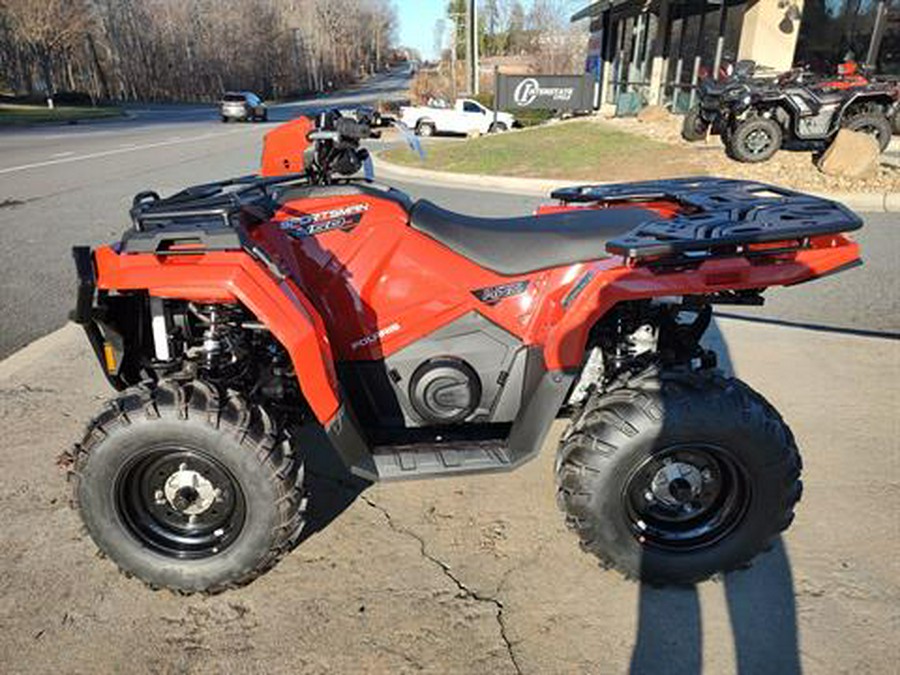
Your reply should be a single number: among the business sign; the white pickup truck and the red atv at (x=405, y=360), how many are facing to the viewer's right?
1

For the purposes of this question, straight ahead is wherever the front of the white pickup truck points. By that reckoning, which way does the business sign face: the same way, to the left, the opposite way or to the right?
to the right

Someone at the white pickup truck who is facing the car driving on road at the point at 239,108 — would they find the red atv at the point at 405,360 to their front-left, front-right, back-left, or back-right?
back-left

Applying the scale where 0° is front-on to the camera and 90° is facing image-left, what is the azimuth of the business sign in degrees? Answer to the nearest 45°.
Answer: approximately 0°

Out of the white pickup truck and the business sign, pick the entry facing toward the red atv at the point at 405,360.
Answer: the business sign

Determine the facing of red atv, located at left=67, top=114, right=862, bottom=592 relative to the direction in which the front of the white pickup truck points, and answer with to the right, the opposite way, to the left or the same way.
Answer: the opposite way

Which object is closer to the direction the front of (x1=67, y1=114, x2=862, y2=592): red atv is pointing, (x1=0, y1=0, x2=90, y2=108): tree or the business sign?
the tree

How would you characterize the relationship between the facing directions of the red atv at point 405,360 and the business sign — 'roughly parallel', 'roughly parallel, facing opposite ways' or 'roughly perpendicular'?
roughly perpendicular

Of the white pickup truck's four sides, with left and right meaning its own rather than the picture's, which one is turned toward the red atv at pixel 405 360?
right

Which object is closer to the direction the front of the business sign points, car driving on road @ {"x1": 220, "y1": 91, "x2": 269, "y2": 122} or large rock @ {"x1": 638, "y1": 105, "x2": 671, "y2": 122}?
the large rock

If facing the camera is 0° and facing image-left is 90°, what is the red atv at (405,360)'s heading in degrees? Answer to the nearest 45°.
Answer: approximately 90°

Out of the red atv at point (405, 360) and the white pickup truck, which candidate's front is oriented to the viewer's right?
the white pickup truck

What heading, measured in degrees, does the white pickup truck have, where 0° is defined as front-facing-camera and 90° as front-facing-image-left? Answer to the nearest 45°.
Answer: approximately 270°

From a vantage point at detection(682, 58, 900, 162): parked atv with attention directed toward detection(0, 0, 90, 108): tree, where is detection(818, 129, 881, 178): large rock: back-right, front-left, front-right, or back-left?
back-left

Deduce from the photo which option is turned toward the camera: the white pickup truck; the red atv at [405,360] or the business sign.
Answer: the business sign
